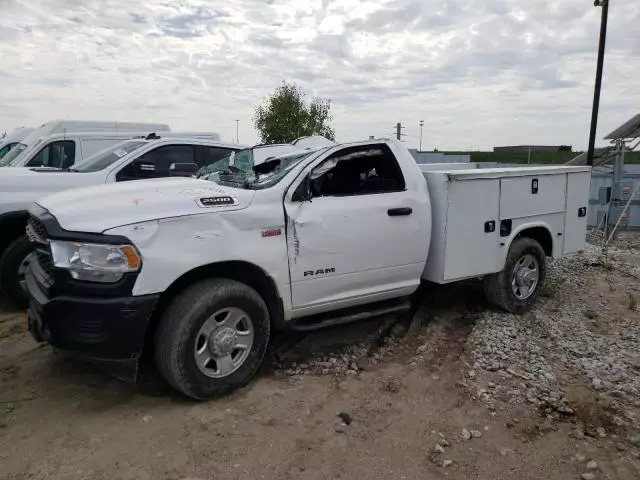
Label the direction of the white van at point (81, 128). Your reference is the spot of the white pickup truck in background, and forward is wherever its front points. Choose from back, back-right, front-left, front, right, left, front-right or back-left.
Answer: back-right

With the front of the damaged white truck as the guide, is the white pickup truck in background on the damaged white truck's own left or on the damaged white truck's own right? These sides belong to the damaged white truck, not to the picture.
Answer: on the damaged white truck's own right

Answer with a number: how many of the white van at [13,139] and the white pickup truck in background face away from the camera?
0

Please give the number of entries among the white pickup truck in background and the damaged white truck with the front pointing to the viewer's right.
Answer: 0

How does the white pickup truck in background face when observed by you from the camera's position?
facing the viewer and to the left of the viewer

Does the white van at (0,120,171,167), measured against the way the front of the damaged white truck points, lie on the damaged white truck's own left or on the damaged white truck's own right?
on the damaged white truck's own right

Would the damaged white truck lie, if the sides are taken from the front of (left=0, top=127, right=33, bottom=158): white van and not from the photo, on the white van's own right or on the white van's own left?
on the white van's own left

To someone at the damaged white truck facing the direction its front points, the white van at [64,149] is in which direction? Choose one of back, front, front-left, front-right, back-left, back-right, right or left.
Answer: right
